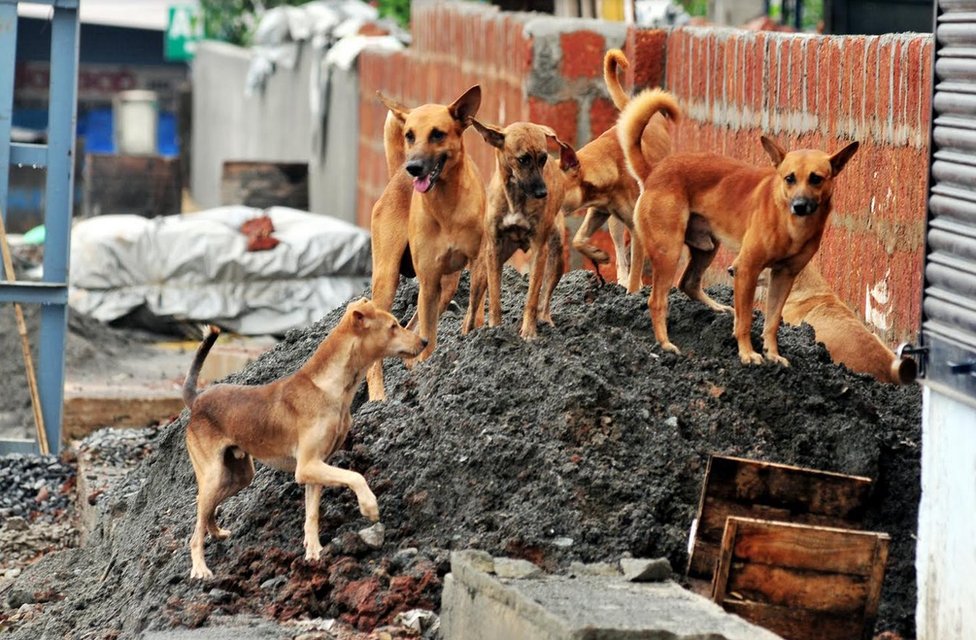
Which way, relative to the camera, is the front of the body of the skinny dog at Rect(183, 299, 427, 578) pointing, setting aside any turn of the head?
to the viewer's right

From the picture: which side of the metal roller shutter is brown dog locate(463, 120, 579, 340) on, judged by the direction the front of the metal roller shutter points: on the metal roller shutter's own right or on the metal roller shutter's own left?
on the metal roller shutter's own right

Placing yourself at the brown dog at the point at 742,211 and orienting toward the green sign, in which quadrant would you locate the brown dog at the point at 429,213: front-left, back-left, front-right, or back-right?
front-left

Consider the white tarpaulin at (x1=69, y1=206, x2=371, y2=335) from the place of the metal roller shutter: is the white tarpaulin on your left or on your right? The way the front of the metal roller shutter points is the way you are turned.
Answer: on your right

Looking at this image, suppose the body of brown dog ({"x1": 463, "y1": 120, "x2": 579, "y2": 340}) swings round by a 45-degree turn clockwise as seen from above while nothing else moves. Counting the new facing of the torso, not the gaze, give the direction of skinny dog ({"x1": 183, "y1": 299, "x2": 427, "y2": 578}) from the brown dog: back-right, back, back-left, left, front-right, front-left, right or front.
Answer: front

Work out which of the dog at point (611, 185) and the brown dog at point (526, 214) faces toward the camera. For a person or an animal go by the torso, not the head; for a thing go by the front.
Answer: the brown dog

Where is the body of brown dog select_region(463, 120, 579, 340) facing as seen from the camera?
toward the camera
